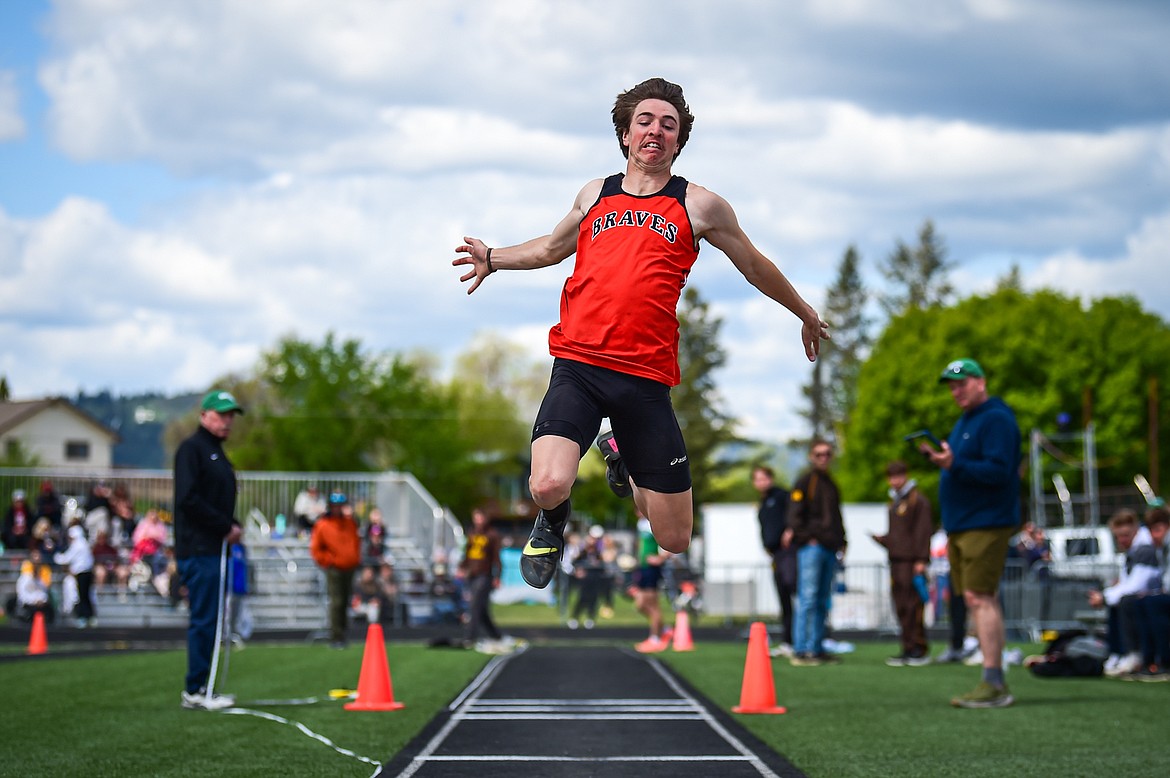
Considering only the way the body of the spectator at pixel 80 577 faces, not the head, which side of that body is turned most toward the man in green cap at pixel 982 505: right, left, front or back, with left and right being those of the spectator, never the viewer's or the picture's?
left

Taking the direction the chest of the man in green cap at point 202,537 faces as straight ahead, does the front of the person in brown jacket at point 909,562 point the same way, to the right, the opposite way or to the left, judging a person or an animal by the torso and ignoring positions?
the opposite way

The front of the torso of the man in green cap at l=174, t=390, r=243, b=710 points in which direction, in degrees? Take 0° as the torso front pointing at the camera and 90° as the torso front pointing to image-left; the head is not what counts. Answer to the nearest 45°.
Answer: approximately 270°

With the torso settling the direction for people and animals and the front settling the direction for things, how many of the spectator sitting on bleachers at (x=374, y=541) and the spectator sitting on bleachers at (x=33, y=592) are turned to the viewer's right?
0

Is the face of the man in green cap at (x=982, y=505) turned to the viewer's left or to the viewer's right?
to the viewer's left

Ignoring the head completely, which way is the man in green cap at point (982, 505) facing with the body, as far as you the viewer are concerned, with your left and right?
facing to the left of the viewer

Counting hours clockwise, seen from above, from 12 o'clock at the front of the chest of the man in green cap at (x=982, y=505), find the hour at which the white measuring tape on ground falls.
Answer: The white measuring tape on ground is roughly at 11 o'clock from the man in green cap.

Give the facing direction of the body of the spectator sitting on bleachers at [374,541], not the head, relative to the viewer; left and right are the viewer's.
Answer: facing the viewer

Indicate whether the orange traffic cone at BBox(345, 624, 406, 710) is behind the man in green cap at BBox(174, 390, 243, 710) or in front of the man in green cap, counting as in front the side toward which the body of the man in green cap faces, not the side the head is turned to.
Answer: in front

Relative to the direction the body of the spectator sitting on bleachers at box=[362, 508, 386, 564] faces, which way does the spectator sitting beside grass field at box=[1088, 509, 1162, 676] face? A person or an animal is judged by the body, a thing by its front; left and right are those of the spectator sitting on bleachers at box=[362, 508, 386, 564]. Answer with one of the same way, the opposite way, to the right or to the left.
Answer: to the right

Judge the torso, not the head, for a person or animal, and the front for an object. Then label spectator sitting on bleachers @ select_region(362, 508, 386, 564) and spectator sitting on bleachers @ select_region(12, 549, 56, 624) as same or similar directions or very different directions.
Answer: same or similar directions

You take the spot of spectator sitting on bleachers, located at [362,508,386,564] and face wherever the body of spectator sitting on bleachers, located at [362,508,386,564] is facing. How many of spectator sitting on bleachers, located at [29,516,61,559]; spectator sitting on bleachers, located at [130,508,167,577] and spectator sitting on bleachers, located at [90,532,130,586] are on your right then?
3
